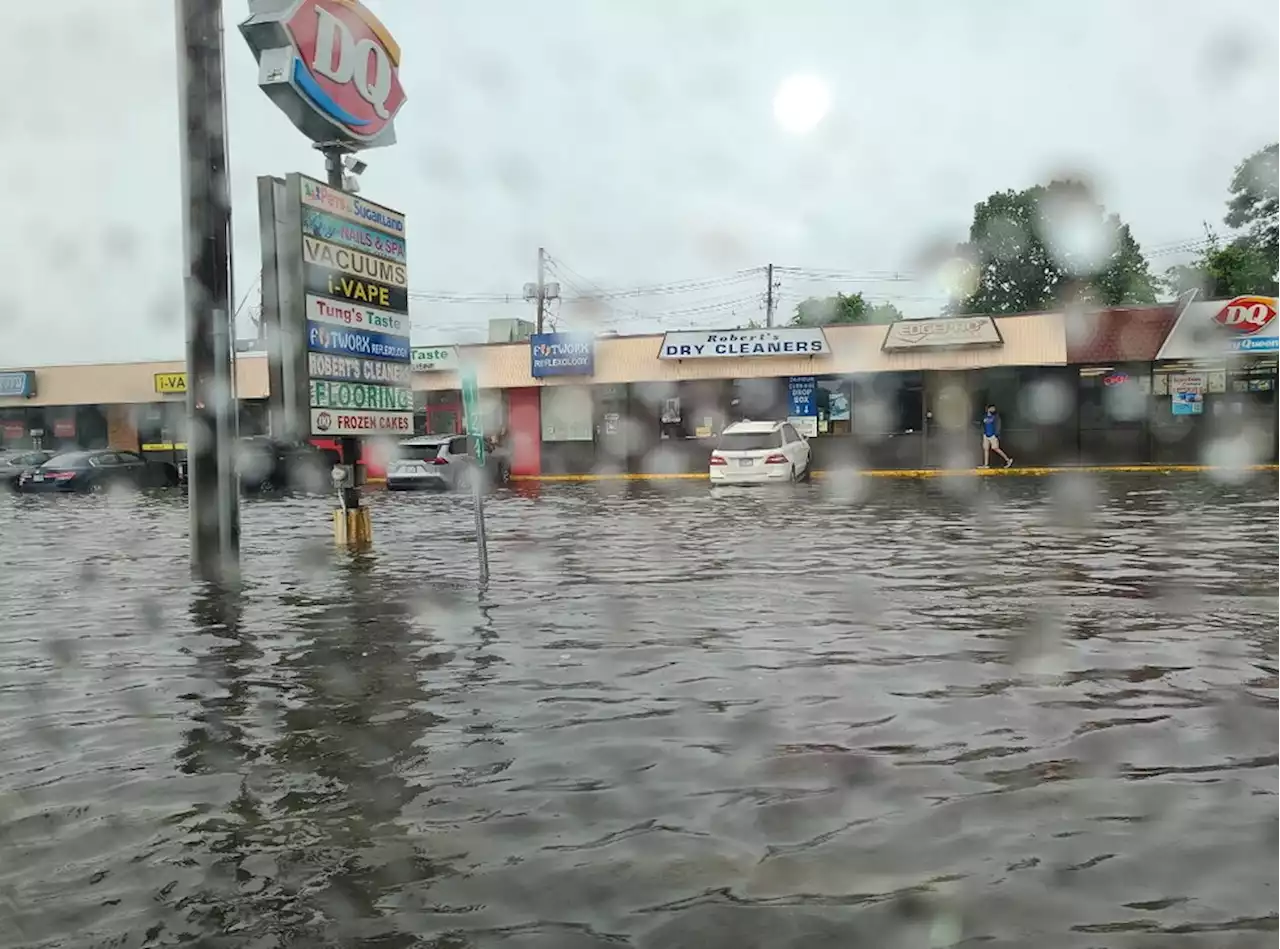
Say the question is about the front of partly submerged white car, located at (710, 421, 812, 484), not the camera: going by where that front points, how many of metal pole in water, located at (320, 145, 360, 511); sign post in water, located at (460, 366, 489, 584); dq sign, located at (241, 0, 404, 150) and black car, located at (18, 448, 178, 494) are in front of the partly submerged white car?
0

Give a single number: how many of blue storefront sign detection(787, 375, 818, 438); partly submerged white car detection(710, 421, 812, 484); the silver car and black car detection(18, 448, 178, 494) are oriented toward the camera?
1

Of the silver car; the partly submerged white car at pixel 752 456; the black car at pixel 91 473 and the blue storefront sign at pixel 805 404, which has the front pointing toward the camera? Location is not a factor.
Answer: the blue storefront sign

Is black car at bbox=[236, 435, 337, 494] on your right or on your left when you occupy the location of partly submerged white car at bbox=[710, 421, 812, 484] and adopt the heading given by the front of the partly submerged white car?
on your left

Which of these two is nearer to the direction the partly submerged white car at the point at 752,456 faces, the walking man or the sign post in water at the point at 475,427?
the walking man

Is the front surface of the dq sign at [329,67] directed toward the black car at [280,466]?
no

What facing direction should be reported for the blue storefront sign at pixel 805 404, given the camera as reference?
facing the viewer

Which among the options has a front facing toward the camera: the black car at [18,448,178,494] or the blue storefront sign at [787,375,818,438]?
the blue storefront sign

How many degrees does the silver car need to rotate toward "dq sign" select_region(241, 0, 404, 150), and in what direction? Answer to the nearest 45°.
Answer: approximately 135° to its right

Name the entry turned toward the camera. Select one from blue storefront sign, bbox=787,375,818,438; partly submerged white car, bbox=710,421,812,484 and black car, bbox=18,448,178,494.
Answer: the blue storefront sign

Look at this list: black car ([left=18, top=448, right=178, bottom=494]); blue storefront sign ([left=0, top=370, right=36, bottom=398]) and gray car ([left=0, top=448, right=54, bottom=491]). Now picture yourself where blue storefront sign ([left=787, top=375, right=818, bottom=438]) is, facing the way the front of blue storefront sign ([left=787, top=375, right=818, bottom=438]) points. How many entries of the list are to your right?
3

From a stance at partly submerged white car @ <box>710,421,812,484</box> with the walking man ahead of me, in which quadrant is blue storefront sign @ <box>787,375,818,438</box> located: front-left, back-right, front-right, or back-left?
front-left

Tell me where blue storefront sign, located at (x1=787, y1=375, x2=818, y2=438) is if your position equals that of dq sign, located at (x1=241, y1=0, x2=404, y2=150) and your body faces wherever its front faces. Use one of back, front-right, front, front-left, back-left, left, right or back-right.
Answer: left

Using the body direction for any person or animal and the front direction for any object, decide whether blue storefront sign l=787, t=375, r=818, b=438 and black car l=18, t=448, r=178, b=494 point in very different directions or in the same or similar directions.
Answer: very different directions

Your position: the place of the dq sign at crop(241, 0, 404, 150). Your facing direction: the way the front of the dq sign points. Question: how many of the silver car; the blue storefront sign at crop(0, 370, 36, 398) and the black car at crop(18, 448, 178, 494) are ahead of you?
0

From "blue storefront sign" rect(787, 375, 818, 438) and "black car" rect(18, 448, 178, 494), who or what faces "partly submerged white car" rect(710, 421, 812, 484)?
the blue storefront sign

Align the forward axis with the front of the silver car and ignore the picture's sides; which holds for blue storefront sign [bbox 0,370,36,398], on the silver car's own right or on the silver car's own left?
on the silver car's own left

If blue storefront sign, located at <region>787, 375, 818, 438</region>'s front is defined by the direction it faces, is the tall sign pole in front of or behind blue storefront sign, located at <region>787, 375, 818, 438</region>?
in front
